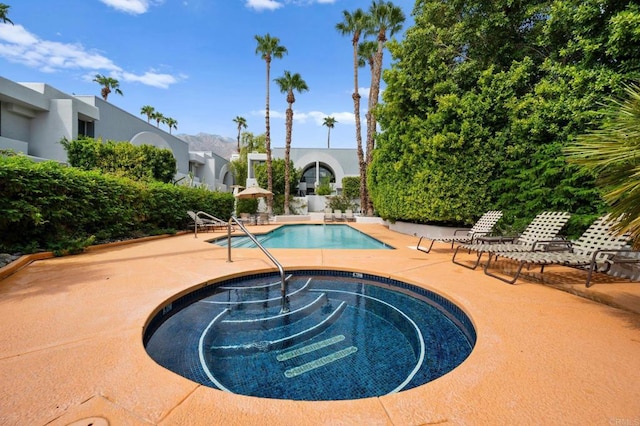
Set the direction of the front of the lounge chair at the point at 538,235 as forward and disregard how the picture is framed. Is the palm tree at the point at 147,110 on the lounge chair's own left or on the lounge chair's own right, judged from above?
on the lounge chair's own right

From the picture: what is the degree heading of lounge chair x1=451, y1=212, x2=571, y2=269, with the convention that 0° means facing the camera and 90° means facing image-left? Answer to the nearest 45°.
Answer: approximately 45°

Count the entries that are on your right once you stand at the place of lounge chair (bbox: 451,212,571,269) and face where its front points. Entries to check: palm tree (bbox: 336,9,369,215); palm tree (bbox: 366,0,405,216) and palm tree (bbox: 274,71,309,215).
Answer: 3

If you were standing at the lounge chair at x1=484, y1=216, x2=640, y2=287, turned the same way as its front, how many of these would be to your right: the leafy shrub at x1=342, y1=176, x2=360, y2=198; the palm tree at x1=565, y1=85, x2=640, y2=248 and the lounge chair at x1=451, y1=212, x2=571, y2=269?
2

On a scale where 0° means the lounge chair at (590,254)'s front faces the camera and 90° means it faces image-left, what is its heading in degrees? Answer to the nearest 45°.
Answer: approximately 45°

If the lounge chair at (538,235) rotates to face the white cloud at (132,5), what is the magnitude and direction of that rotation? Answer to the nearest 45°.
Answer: approximately 45° to its right

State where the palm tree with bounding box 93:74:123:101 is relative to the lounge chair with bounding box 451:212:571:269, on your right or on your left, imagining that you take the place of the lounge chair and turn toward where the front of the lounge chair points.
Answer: on your right

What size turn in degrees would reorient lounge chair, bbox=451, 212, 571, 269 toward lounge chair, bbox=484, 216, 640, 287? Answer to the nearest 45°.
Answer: approximately 90° to its left

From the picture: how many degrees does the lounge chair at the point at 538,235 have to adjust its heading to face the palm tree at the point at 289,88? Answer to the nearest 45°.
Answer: approximately 90° to its right

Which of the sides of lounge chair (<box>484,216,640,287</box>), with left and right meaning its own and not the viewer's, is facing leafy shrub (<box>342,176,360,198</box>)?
right

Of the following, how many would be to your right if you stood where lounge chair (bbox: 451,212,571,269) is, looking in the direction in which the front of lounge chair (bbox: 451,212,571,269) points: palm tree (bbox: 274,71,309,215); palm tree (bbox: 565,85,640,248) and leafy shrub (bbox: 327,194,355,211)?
2

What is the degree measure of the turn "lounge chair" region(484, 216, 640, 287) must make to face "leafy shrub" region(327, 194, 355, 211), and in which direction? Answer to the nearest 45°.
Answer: approximately 90° to its right

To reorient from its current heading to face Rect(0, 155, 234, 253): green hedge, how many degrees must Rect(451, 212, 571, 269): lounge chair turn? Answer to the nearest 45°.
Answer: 0° — it already faces it
